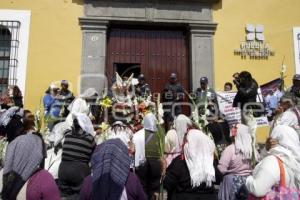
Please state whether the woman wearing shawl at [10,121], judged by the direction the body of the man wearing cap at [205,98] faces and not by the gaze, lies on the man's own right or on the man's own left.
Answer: on the man's own right

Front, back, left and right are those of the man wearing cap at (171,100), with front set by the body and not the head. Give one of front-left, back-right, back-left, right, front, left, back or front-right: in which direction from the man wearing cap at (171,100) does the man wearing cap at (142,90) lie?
right

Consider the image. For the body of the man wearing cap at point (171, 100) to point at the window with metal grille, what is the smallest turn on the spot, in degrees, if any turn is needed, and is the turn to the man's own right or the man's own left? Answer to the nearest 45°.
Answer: approximately 90° to the man's own right

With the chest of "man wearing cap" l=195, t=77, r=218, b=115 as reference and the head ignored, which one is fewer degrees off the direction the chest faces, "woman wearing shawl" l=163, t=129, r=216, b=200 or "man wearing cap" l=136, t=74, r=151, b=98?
the woman wearing shawl

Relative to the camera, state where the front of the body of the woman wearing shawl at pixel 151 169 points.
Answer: away from the camera

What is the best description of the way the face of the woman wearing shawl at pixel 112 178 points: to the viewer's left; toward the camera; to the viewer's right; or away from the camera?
away from the camera

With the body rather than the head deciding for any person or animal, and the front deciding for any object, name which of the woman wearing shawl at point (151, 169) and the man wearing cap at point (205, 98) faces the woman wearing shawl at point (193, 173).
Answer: the man wearing cap

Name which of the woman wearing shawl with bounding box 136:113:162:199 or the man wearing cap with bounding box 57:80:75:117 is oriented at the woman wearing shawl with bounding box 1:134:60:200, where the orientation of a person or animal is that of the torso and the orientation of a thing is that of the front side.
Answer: the man wearing cap

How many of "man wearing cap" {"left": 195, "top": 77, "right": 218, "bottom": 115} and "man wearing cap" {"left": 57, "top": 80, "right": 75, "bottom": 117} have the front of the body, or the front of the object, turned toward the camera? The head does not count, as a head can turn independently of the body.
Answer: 2

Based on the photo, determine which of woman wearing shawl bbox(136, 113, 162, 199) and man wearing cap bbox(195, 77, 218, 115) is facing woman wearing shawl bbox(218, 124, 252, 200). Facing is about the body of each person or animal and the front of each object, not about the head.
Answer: the man wearing cap

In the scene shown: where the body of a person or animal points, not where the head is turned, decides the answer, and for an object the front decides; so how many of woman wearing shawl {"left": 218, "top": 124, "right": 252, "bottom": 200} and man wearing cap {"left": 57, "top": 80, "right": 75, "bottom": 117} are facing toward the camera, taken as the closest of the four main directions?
1
